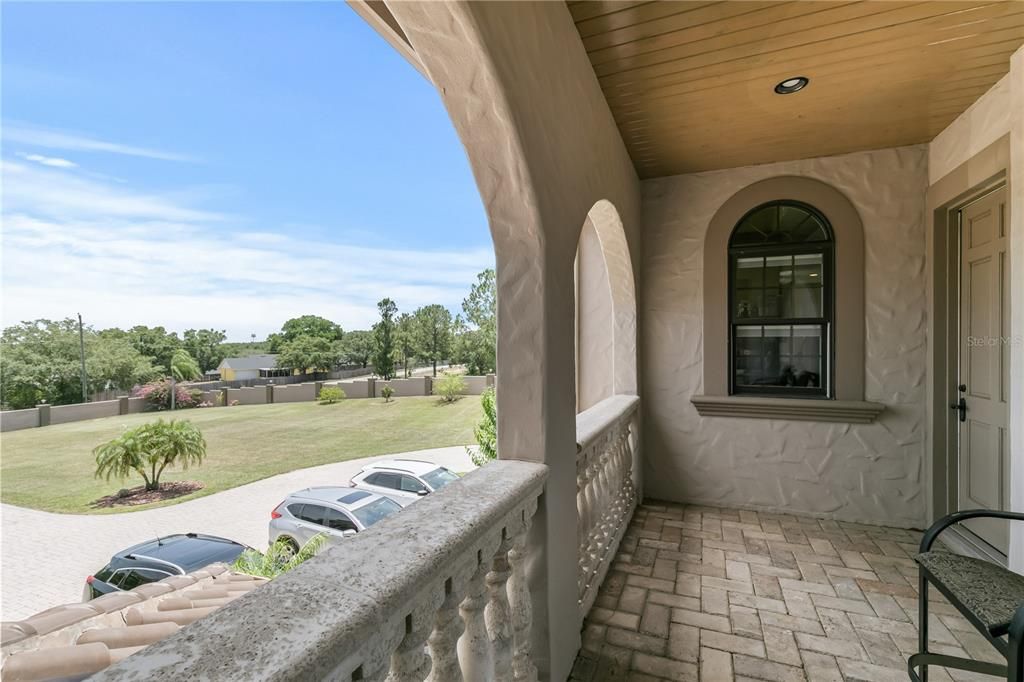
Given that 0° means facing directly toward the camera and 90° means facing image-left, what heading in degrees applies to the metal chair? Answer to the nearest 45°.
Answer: approximately 45°

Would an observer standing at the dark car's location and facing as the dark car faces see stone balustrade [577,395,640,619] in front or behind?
in front

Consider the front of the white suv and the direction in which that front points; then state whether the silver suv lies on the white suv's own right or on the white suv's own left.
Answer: on the white suv's own right

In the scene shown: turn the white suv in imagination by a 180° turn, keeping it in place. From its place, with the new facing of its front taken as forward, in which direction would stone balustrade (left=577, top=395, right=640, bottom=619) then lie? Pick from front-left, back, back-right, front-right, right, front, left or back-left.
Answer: back-left

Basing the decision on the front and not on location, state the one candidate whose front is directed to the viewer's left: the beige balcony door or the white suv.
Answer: the beige balcony door

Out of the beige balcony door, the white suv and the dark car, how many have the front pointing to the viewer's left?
1

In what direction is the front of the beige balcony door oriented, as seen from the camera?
facing to the left of the viewer
